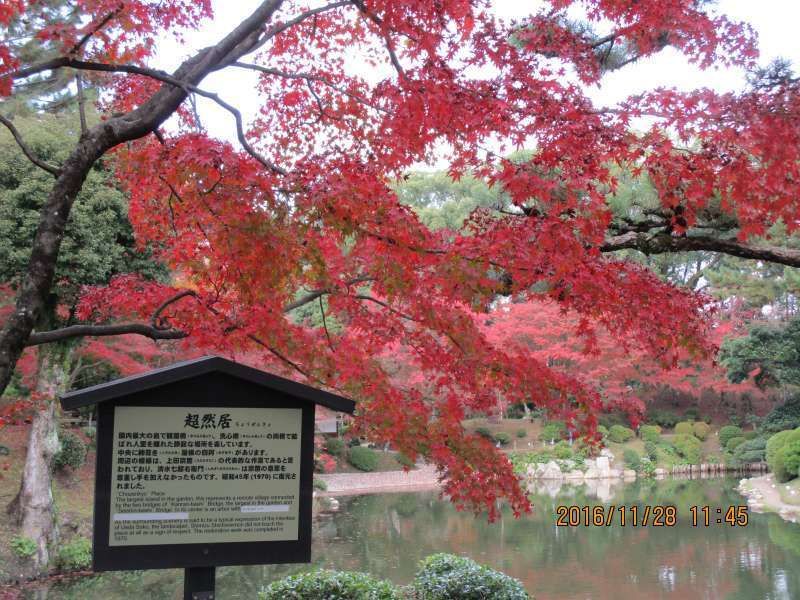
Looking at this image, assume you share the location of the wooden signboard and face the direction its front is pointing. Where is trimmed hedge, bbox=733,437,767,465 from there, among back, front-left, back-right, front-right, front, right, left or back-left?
back-left

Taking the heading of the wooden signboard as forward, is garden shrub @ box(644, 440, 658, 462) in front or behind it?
behind

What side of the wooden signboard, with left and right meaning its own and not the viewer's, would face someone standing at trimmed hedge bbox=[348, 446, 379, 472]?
back

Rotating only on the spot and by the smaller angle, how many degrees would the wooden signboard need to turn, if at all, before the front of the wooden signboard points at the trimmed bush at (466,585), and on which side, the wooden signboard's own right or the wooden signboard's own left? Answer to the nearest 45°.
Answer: approximately 135° to the wooden signboard's own left

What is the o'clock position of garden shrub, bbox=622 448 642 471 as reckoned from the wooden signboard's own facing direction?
The garden shrub is roughly at 7 o'clock from the wooden signboard.

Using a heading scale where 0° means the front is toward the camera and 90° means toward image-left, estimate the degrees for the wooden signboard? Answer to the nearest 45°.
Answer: approximately 0°

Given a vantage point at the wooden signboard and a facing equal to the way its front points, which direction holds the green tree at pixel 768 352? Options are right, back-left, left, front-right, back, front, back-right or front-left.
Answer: back-left

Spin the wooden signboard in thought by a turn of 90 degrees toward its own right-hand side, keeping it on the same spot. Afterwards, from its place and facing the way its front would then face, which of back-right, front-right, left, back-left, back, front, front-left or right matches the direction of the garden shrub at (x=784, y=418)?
back-right

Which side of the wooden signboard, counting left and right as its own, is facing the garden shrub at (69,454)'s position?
back
